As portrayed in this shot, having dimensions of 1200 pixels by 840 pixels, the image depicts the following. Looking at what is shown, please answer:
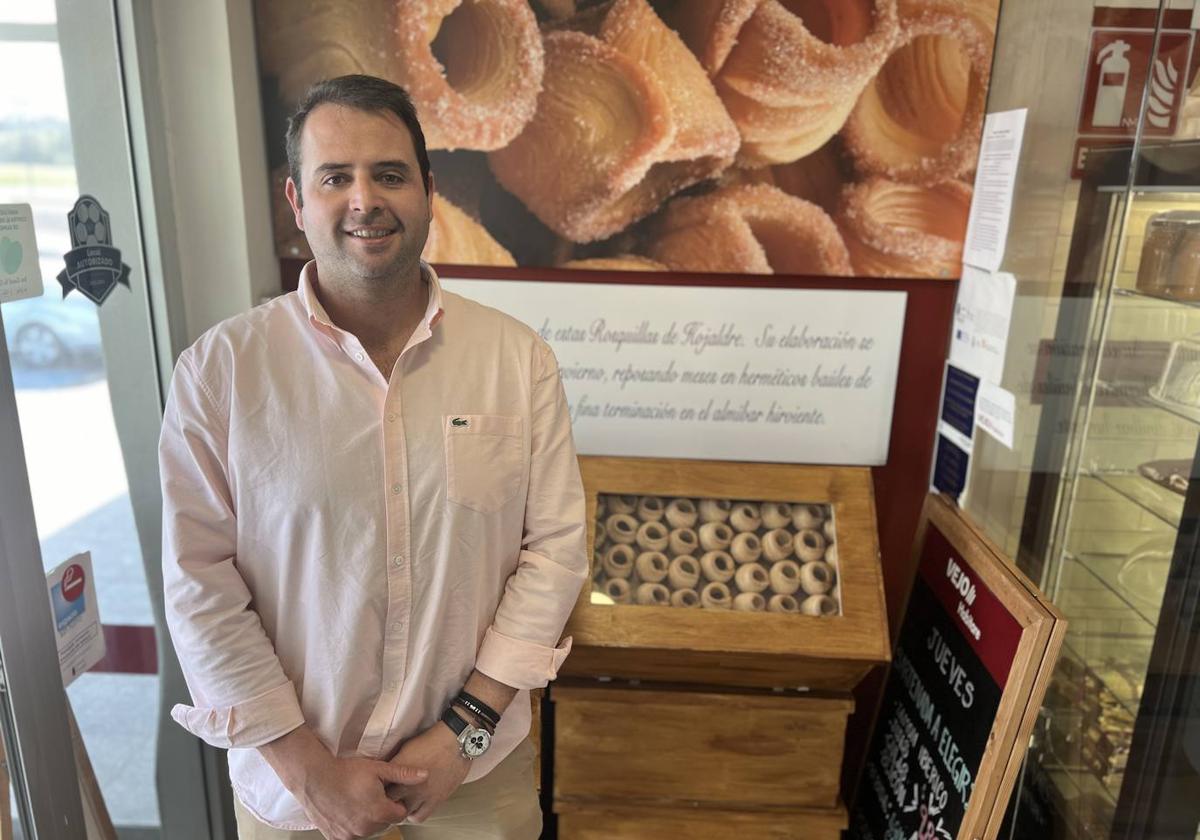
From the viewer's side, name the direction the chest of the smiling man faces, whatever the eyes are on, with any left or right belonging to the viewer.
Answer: facing the viewer

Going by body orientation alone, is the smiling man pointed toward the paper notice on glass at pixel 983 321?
no

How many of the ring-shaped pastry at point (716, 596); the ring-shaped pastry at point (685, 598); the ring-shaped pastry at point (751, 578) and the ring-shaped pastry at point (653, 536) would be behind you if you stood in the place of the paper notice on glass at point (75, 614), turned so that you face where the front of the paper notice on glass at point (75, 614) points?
0

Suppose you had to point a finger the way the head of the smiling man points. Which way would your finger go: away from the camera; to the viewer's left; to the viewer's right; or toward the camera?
toward the camera

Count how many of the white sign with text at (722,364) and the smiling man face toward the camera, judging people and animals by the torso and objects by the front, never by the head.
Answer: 2

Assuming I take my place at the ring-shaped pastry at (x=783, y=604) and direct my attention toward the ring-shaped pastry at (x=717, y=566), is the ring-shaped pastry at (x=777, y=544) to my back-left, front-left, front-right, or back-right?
front-right

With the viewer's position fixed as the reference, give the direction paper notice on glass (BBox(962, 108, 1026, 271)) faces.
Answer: facing the viewer and to the left of the viewer

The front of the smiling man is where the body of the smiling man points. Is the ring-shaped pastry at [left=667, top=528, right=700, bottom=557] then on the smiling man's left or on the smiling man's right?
on the smiling man's left

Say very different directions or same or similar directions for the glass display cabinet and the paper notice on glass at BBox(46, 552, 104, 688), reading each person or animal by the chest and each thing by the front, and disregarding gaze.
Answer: very different directions

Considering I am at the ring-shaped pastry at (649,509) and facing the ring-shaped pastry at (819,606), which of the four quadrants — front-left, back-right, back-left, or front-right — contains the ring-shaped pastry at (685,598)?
front-right

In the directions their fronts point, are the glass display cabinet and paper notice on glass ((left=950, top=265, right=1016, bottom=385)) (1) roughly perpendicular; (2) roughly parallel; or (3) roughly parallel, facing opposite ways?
roughly parallel

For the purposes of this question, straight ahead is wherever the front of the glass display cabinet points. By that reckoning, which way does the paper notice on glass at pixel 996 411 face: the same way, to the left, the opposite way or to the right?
the same way
